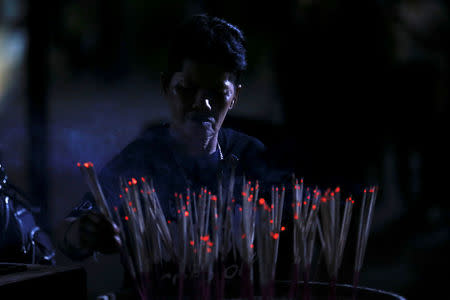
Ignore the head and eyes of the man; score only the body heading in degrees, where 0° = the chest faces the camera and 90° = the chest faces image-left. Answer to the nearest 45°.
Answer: approximately 0°
